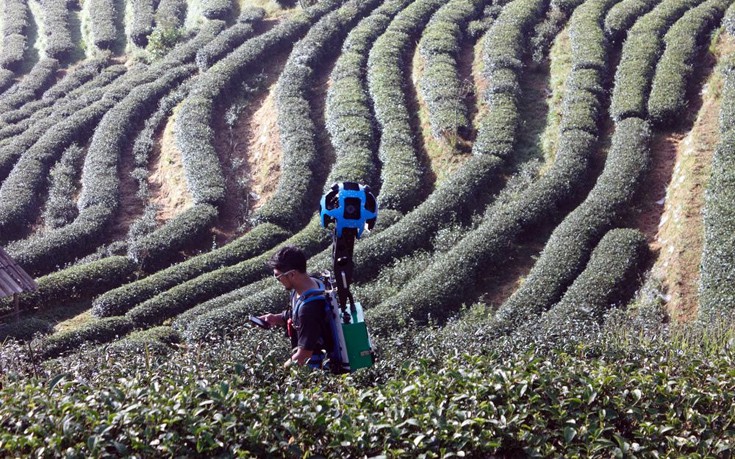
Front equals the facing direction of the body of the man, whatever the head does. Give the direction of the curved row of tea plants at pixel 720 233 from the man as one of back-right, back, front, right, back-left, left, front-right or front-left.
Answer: back-right

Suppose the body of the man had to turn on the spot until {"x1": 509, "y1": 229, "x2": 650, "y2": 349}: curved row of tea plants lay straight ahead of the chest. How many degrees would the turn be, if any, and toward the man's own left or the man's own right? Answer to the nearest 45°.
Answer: approximately 135° to the man's own right

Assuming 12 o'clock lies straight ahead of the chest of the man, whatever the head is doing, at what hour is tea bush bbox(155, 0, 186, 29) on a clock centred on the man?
The tea bush is roughly at 3 o'clock from the man.

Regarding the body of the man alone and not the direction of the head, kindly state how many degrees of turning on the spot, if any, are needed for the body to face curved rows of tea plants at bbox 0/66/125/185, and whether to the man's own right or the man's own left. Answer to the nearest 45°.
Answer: approximately 90° to the man's own right

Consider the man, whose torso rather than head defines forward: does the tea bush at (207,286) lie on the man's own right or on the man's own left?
on the man's own right

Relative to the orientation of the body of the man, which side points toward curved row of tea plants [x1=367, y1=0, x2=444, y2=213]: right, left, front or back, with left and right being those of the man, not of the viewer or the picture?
right

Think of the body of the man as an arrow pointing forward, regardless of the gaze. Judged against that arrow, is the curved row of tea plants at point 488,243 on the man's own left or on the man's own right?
on the man's own right

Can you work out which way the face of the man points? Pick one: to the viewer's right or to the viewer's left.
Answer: to the viewer's left

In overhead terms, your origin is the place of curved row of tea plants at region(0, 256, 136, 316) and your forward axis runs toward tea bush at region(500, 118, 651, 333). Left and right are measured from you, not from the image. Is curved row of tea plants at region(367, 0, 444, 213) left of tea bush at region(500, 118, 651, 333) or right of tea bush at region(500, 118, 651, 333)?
left

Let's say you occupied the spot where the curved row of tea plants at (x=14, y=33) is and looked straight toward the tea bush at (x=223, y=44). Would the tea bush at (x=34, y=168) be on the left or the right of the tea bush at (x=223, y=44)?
right

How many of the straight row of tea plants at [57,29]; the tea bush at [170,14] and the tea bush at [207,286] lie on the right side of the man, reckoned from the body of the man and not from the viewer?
3

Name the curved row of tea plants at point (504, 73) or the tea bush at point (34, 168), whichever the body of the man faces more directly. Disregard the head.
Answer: the tea bush

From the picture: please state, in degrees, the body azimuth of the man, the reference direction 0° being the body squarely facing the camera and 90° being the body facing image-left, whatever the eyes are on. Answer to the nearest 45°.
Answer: approximately 90°

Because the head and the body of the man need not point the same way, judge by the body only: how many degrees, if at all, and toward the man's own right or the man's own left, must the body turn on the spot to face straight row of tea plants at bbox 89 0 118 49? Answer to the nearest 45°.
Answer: approximately 90° to the man's own right
